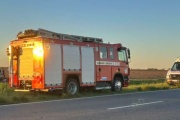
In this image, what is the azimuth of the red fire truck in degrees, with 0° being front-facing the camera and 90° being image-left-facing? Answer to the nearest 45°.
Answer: approximately 225°
